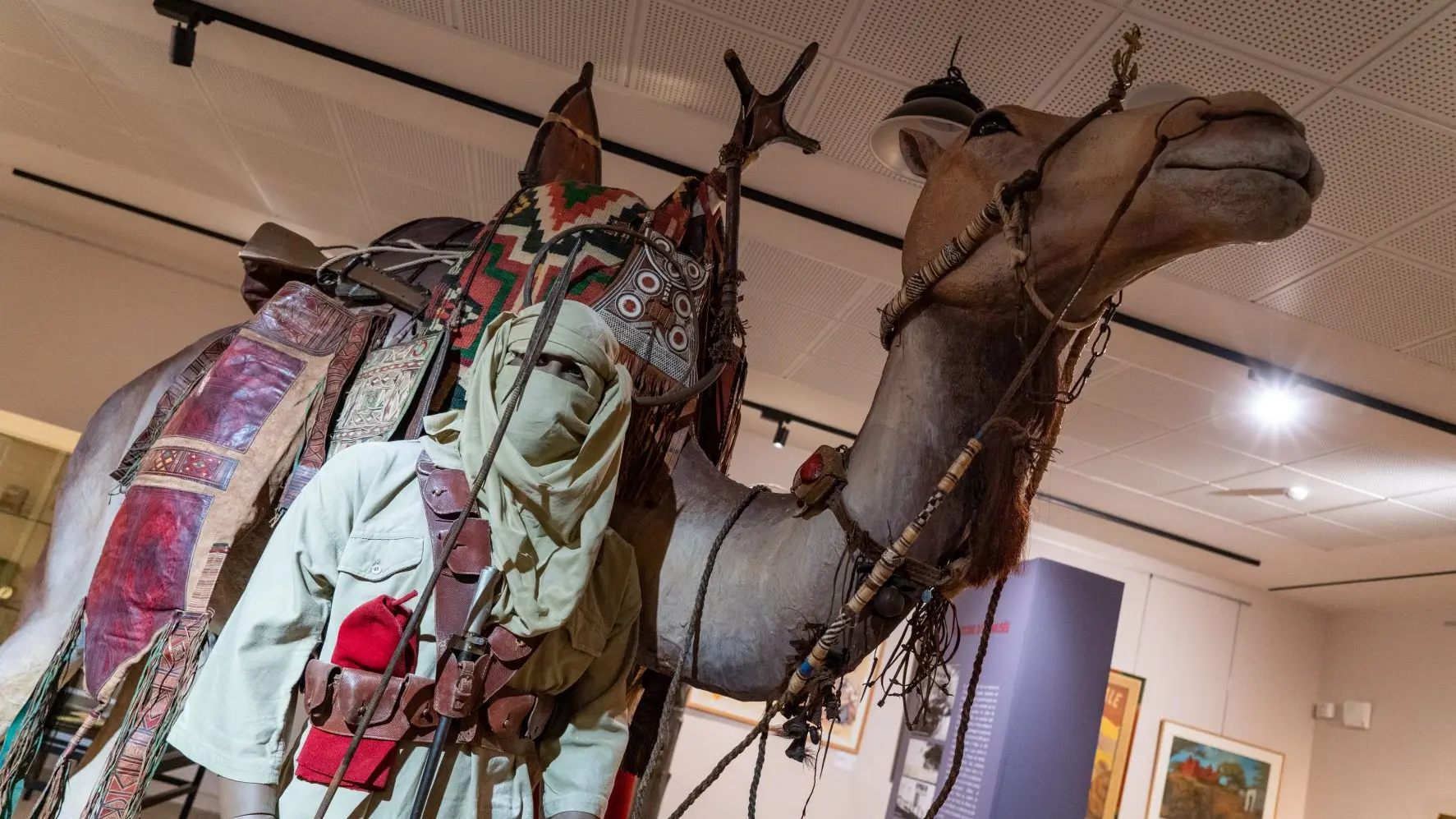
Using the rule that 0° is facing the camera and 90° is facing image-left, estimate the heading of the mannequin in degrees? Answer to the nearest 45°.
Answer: approximately 315°

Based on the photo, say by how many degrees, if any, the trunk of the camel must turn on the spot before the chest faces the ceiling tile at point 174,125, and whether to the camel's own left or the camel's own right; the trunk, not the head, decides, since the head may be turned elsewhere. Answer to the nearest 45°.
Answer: approximately 135° to the camel's own left

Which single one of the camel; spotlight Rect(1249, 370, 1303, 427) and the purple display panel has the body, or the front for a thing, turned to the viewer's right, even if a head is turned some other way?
the camel

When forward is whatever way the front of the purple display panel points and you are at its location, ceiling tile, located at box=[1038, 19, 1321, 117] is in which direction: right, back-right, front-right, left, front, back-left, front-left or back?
front-left

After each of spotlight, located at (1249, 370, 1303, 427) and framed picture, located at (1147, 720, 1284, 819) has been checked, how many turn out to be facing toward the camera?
2

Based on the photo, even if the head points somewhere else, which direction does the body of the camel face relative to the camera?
to the viewer's right

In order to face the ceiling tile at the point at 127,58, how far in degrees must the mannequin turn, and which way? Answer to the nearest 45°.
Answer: approximately 180°

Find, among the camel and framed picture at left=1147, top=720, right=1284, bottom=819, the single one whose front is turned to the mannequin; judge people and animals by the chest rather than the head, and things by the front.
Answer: the framed picture

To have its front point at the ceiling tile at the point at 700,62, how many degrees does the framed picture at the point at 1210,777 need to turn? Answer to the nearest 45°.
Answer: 0° — it already faces it

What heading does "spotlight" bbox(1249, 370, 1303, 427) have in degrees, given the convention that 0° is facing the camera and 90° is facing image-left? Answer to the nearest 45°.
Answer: approximately 0°

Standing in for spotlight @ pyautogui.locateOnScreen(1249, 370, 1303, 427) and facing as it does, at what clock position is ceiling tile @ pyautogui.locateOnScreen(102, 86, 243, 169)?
The ceiling tile is roughly at 2 o'clock from the spotlight.

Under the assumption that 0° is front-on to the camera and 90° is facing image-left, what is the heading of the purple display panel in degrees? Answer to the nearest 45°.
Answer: approximately 45°

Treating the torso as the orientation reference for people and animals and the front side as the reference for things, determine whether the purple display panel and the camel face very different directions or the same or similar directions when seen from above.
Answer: very different directions
